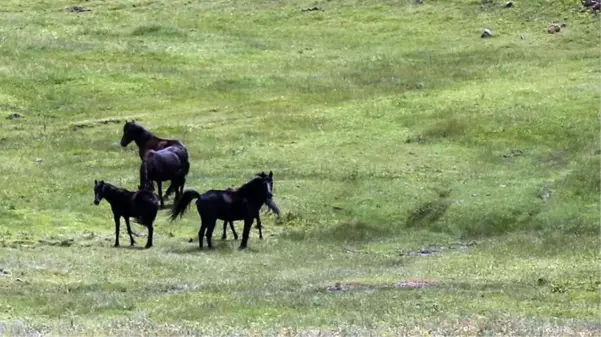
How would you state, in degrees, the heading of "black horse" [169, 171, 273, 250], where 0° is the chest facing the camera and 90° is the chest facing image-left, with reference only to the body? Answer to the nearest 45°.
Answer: approximately 270°

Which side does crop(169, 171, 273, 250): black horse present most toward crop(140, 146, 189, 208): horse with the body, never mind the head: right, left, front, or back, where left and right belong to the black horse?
left

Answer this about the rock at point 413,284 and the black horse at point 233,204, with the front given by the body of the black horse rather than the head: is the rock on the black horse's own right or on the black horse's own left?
on the black horse's own right

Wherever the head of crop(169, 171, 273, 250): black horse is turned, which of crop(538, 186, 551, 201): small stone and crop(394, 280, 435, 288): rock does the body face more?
the small stone

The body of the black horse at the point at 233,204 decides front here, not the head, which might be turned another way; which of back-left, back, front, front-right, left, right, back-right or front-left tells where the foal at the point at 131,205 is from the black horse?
back

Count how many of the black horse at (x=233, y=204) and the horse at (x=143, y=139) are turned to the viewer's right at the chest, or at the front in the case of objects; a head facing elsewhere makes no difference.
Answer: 1

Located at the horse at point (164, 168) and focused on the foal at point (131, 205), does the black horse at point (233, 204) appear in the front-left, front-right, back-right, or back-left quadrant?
front-left

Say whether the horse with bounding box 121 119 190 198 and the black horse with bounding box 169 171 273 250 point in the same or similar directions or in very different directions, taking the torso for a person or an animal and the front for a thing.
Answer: very different directions

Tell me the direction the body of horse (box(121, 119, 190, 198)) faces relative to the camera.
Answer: to the viewer's left

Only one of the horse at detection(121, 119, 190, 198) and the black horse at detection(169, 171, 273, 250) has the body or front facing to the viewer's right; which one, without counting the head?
the black horse

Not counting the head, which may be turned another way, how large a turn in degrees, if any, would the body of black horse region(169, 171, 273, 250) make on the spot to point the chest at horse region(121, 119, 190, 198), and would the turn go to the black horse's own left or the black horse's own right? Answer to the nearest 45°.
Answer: approximately 90° to the black horse's own left

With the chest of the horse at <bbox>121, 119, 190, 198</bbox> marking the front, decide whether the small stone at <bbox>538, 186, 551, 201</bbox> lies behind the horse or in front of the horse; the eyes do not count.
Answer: behind

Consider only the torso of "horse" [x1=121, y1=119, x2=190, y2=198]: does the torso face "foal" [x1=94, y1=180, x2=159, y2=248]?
no
